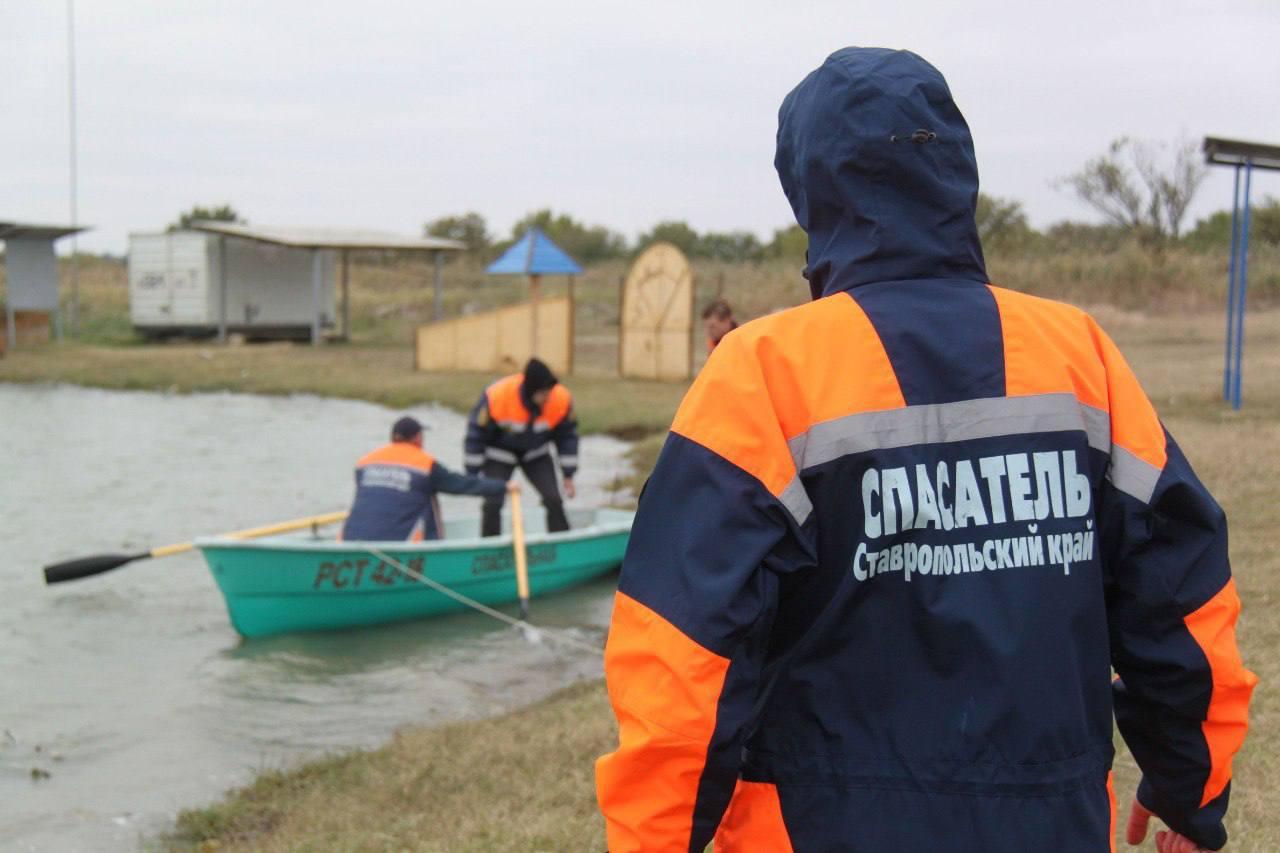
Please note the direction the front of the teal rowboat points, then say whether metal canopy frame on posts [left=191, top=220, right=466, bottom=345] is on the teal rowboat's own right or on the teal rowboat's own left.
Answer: on the teal rowboat's own right

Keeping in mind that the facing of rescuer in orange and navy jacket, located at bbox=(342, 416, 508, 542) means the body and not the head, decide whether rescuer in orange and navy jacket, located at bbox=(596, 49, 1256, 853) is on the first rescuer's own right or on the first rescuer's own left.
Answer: on the first rescuer's own right

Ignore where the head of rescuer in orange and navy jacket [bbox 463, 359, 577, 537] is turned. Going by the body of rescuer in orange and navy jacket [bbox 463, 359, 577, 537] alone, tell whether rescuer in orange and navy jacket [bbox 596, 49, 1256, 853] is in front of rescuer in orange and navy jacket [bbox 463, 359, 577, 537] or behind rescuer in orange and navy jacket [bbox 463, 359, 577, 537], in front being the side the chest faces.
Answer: in front

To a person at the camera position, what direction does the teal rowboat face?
facing the viewer and to the left of the viewer

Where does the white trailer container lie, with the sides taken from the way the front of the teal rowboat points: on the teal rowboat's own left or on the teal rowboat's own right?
on the teal rowboat's own right

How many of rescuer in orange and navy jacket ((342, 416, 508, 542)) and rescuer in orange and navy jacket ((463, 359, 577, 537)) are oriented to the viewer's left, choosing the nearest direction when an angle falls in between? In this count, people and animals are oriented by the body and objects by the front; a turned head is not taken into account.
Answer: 0

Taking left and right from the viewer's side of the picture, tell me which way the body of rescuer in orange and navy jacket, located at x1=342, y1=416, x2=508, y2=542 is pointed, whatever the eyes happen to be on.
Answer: facing away from the viewer and to the right of the viewer
